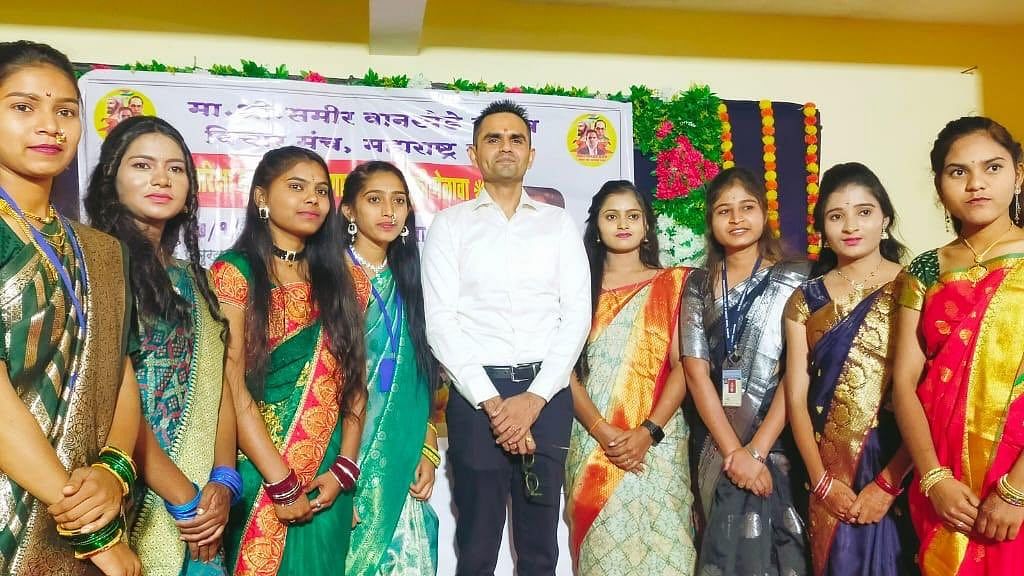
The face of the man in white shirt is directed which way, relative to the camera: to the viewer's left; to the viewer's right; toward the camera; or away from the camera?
toward the camera

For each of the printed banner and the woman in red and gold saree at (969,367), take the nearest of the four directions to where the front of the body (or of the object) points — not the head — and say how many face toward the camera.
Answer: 2

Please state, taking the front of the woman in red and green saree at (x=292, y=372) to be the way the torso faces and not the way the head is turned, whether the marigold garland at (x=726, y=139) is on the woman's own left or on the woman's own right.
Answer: on the woman's own left

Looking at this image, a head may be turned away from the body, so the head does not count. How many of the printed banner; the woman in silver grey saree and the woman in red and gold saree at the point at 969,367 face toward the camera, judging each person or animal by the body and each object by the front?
3

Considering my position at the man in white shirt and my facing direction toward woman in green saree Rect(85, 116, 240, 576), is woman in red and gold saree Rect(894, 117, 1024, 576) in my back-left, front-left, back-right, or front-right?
back-left

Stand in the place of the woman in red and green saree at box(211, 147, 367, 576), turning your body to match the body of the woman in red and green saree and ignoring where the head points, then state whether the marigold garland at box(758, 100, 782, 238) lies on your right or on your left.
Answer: on your left

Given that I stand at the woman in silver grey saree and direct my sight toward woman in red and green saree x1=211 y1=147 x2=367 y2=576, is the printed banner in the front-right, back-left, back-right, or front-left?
front-right

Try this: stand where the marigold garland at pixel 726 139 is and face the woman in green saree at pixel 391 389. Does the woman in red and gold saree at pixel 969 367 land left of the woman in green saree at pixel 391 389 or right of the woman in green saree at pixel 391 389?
left

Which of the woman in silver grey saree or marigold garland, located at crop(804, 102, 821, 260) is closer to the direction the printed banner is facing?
the woman in silver grey saree

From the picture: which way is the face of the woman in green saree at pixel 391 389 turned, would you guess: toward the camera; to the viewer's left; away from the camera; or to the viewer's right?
toward the camera

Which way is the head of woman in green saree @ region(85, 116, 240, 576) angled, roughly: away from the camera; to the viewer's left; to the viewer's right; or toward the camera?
toward the camera

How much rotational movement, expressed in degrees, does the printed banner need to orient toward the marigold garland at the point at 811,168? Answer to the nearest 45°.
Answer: approximately 90° to its left

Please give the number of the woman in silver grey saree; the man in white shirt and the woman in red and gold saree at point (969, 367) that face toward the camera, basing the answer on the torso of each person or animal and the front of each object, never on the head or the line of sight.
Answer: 3

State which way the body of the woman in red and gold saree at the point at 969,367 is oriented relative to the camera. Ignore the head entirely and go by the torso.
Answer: toward the camera

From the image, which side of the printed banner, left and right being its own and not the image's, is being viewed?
front

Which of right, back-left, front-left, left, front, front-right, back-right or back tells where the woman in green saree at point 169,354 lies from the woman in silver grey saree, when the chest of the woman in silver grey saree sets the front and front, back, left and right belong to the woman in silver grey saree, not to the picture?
front-right

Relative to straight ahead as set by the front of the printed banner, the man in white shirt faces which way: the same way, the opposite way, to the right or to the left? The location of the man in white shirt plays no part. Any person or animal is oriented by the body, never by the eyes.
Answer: the same way

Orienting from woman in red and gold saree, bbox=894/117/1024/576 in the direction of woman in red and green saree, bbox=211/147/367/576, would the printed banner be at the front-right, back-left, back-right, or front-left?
front-right
